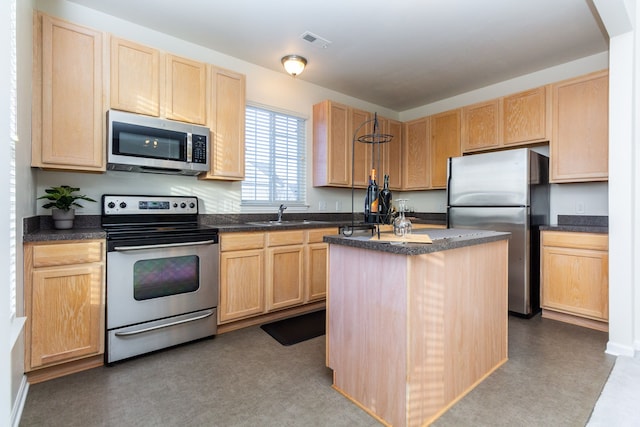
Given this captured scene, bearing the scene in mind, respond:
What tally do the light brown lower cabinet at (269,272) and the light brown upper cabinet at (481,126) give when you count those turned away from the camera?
0

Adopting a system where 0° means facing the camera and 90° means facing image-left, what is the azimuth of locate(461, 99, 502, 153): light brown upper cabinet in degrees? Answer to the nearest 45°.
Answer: approximately 45°

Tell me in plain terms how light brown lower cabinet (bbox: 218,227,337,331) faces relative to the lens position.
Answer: facing the viewer and to the right of the viewer

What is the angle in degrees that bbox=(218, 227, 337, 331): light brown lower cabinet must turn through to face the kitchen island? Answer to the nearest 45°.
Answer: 0° — it already faces it

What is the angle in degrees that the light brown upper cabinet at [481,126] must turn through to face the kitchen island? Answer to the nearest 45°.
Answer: approximately 45° to its left

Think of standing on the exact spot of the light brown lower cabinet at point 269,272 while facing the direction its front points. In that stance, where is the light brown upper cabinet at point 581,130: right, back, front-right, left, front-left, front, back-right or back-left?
front-left

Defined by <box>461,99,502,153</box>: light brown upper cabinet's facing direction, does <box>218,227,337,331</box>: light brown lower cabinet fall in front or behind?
in front

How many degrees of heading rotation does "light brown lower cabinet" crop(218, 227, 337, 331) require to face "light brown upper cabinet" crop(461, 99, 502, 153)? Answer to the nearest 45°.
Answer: approximately 45° to its left
